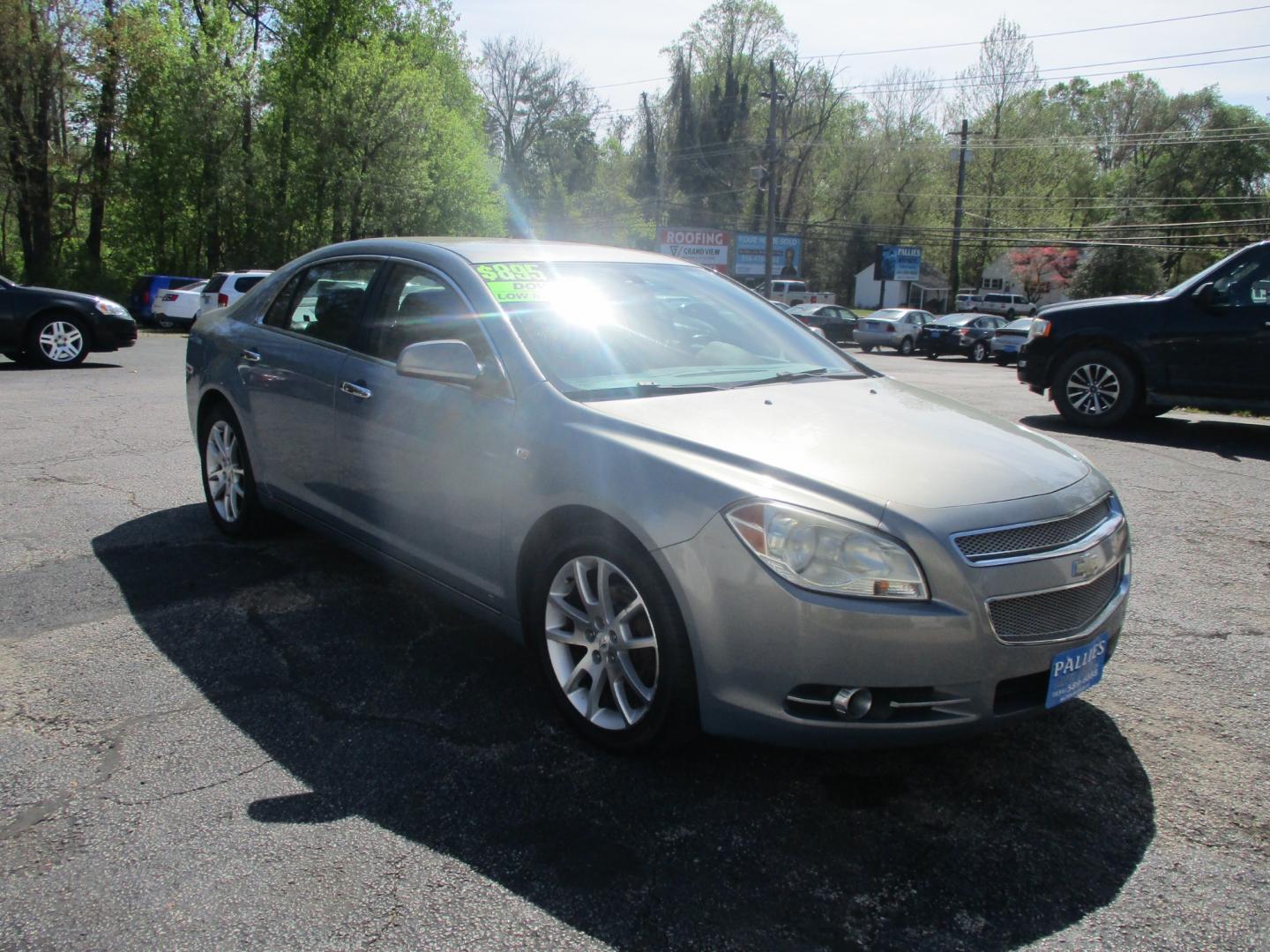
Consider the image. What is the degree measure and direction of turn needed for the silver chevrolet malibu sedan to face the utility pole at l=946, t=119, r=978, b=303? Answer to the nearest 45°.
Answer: approximately 135° to its left

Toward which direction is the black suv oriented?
to the viewer's left

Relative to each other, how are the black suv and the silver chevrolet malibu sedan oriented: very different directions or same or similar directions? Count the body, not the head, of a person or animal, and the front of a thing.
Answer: very different directions

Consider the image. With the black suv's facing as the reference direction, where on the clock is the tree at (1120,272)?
The tree is roughly at 3 o'clock from the black suv.

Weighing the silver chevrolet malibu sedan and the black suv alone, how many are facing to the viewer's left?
1

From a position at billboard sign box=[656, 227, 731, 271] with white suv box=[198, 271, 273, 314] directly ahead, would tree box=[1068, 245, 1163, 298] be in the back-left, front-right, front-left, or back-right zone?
back-left

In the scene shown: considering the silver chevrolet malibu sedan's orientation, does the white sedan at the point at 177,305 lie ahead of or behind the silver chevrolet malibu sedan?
behind

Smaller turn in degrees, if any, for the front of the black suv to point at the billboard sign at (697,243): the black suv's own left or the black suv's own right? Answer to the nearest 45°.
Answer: approximately 45° to the black suv's own right

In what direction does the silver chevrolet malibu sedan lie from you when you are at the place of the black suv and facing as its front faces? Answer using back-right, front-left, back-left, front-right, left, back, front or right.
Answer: left

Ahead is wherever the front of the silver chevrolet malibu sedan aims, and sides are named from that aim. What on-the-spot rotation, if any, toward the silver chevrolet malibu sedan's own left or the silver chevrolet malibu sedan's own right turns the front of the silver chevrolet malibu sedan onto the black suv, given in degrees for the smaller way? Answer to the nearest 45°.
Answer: approximately 90° to the silver chevrolet malibu sedan's own left
